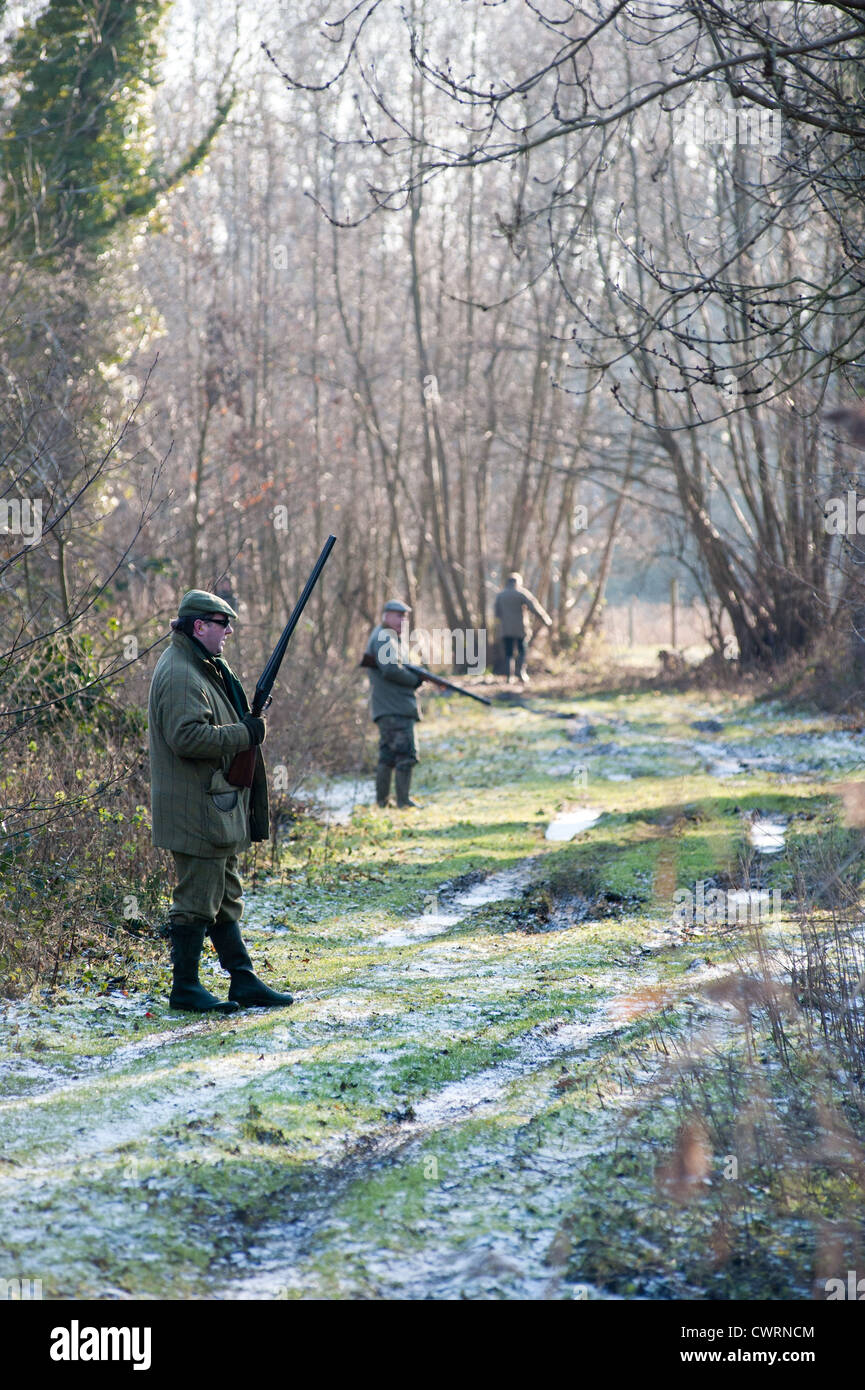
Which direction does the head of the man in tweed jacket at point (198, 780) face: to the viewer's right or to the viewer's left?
to the viewer's right

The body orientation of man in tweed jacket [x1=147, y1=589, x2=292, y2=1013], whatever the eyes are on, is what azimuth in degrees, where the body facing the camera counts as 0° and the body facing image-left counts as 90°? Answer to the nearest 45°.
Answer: approximately 270°

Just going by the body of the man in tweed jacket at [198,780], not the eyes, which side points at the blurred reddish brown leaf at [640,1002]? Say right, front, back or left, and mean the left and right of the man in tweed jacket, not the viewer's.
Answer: front

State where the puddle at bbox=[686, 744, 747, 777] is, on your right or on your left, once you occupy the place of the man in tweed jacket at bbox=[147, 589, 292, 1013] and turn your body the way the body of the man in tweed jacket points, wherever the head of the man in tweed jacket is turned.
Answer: on your left

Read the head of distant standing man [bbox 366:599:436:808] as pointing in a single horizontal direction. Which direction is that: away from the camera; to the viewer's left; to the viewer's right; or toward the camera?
to the viewer's right

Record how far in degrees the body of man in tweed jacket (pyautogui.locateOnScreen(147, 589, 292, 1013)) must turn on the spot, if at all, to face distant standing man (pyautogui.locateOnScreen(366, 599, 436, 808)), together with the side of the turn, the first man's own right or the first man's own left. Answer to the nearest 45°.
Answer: approximately 90° to the first man's own left

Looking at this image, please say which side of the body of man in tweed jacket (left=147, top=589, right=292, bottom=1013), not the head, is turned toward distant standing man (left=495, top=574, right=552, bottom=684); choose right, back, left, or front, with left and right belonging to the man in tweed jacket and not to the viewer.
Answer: left
